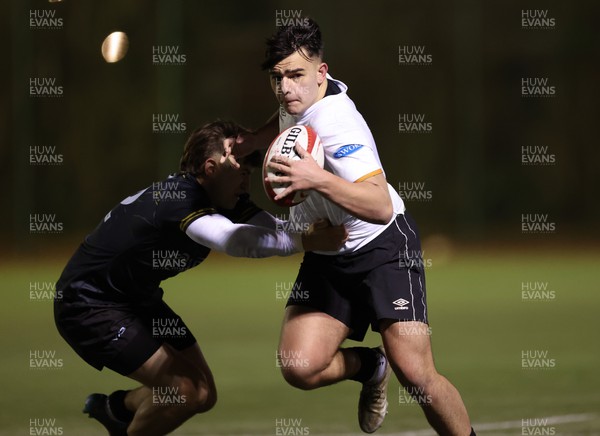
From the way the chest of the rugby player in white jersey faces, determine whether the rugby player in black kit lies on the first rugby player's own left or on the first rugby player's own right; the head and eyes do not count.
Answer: on the first rugby player's own right

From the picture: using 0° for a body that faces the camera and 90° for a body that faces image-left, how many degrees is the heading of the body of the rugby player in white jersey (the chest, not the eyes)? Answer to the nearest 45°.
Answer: approximately 45°

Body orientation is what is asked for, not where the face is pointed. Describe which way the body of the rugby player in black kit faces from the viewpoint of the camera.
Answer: to the viewer's right

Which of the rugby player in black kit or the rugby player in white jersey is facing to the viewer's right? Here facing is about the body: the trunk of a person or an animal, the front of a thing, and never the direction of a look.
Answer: the rugby player in black kit

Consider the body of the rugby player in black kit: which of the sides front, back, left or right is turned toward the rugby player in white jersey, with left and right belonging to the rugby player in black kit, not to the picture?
front

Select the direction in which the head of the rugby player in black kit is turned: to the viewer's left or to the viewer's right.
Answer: to the viewer's right

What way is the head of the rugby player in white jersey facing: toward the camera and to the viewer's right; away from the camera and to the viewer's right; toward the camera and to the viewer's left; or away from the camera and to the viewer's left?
toward the camera and to the viewer's left

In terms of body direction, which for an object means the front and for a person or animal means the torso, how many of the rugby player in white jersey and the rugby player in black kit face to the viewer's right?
1
